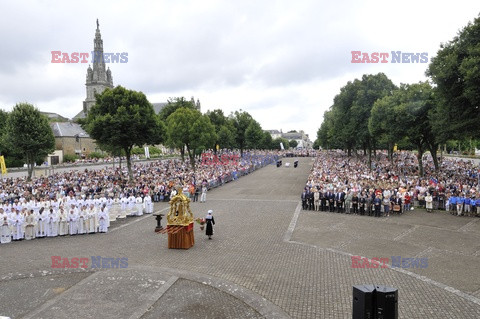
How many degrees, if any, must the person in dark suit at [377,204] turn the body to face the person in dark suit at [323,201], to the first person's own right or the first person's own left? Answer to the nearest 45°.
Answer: approximately 90° to the first person's own right

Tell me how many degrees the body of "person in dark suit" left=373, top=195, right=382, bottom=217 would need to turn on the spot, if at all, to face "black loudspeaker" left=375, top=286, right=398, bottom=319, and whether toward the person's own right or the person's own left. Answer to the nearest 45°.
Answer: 0° — they already face it

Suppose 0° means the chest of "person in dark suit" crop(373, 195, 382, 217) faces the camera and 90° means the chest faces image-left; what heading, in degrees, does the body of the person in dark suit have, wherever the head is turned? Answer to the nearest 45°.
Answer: approximately 0°

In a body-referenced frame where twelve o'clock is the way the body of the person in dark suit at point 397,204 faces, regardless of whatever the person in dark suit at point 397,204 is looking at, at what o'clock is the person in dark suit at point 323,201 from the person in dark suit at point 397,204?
the person in dark suit at point 323,201 is roughly at 3 o'clock from the person in dark suit at point 397,204.

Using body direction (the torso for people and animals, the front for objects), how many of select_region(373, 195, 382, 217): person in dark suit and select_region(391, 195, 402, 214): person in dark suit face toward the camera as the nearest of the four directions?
2

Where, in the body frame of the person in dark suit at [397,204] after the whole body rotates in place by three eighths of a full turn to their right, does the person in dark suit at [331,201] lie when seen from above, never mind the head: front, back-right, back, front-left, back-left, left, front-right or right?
front-left

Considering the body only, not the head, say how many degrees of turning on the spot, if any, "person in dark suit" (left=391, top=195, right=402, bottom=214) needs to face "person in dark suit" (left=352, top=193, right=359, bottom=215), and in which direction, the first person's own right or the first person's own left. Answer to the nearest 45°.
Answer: approximately 90° to the first person's own right

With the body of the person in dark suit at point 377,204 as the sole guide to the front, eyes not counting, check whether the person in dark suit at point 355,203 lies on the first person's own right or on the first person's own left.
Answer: on the first person's own right
